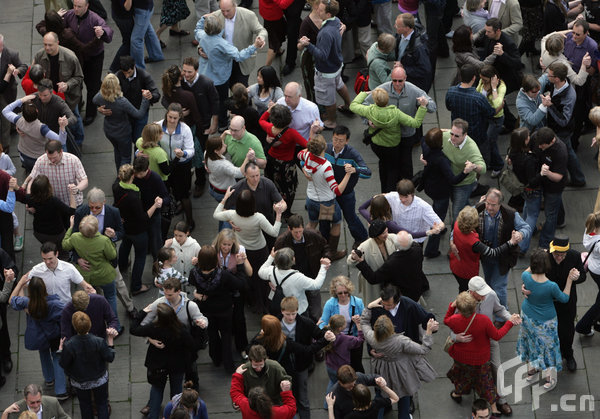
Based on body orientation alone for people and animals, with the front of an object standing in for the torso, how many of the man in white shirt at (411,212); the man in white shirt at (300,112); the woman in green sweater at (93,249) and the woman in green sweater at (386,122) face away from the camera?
2

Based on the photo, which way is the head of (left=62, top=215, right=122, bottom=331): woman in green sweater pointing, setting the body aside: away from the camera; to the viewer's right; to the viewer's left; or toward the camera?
away from the camera

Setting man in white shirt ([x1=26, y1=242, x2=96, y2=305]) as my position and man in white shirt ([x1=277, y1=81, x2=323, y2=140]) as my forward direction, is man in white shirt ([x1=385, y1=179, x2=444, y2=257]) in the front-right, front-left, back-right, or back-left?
front-right

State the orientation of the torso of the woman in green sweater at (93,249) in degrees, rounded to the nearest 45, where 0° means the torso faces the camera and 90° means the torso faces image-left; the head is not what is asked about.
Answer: approximately 180°

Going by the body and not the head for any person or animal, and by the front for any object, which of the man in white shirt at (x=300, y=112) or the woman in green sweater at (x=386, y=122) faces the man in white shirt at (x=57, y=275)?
the man in white shirt at (x=300, y=112)

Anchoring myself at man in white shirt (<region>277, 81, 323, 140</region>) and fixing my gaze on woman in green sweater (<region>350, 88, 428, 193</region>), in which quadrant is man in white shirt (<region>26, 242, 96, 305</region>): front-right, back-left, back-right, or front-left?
back-right

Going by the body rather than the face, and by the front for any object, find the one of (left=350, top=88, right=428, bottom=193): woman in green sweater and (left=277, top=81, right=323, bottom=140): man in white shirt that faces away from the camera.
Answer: the woman in green sweater

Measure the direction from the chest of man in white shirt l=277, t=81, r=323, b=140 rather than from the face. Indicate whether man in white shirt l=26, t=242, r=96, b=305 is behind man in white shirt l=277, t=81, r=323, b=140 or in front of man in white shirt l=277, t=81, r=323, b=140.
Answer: in front

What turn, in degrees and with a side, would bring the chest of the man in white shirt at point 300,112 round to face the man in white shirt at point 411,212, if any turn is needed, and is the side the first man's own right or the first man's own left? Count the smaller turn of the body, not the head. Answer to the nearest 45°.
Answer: approximately 90° to the first man's own left

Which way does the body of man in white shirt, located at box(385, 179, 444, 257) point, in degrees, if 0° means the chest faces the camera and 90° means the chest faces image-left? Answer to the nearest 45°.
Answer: approximately 45°

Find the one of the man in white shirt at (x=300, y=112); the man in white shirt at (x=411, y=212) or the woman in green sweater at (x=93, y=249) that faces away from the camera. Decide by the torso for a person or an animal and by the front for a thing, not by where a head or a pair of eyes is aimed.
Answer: the woman in green sweater

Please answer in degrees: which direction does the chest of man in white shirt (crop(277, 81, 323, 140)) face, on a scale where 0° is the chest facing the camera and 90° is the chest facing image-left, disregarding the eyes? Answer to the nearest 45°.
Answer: approximately 45°

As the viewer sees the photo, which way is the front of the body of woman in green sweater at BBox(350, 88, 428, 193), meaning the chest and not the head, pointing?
away from the camera

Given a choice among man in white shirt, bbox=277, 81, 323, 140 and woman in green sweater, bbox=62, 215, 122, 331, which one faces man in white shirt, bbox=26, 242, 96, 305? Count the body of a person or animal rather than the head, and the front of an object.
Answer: man in white shirt, bbox=277, 81, 323, 140

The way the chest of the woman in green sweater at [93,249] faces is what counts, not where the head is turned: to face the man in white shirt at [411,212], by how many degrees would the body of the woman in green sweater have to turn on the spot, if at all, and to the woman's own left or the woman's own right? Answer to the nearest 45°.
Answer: approximately 90° to the woman's own right
